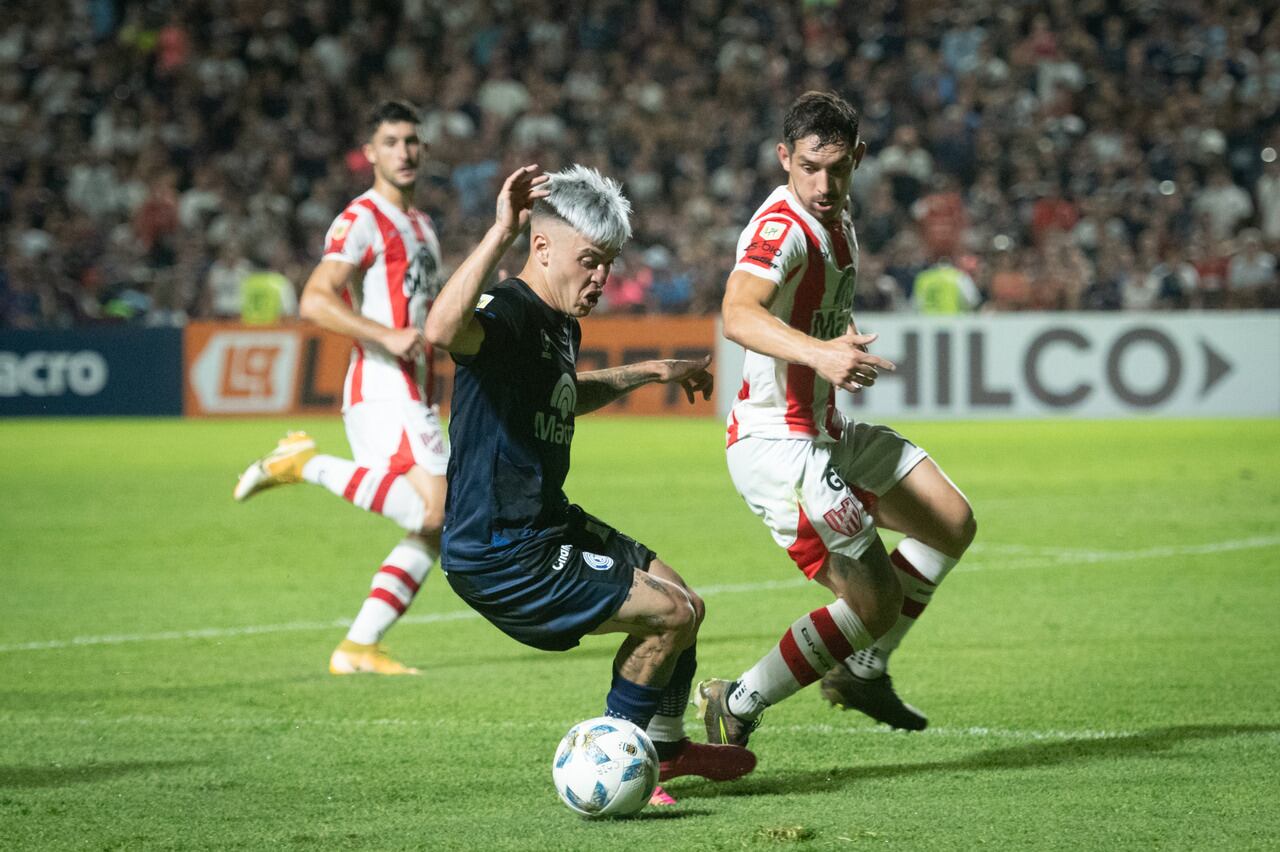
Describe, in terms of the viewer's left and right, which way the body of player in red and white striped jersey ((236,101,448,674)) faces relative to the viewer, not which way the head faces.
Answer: facing the viewer and to the right of the viewer

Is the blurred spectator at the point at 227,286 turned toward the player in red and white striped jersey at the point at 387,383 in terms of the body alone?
yes

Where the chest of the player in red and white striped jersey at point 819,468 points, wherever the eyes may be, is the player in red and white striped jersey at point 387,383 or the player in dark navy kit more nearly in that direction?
the player in dark navy kit

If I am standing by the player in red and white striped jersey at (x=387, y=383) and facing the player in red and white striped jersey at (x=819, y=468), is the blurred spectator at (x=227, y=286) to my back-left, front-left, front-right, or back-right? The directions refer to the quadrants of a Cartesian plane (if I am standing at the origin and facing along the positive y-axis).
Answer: back-left

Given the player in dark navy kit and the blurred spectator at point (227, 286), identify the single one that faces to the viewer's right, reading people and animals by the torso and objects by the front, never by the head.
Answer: the player in dark navy kit

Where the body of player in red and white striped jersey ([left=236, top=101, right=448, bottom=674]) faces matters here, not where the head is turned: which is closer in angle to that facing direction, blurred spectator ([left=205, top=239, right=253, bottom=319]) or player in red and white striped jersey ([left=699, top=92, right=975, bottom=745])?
the player in red and white striped jersey

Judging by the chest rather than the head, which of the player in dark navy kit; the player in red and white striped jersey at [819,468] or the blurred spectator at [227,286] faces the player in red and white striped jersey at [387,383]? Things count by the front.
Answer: the blurred spectator

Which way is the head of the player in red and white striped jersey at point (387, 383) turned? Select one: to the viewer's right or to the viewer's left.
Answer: to the viewer's right

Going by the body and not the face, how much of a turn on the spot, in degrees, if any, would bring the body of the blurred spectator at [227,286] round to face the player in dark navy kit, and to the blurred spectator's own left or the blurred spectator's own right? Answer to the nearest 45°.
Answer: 0° — they already face them

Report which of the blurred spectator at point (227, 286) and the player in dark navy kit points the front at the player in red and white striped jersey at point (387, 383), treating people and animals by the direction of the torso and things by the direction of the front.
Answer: the blurred spectator

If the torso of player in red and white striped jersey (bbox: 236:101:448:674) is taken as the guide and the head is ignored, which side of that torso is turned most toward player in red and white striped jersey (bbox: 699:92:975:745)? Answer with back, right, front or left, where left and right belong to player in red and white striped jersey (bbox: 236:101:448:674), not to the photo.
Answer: front

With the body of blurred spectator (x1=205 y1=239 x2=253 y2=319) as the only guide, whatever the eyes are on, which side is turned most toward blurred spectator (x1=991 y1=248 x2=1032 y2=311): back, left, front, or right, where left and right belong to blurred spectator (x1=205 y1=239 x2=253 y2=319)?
left

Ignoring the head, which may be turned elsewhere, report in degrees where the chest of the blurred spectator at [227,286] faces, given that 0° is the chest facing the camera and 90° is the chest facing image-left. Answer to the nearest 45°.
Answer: approximately 0°
